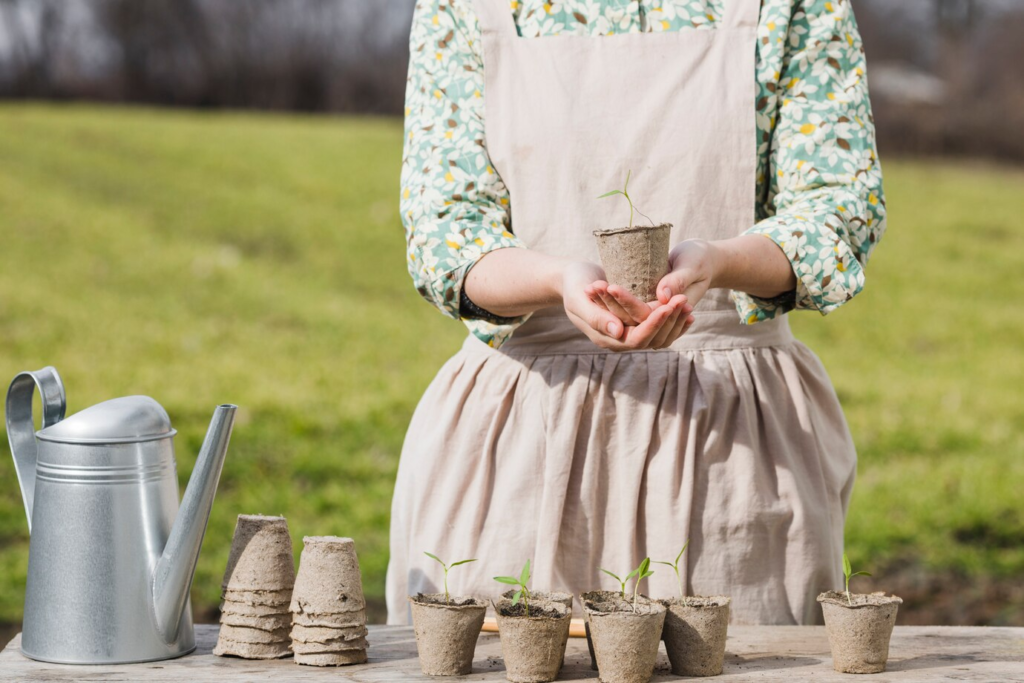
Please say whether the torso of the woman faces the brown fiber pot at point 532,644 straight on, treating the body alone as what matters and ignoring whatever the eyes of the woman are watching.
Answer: yes

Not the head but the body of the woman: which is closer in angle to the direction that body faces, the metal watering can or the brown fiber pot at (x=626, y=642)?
the brown fiber pot

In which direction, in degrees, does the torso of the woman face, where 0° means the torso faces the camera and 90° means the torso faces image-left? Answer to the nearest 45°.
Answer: approximately 0°

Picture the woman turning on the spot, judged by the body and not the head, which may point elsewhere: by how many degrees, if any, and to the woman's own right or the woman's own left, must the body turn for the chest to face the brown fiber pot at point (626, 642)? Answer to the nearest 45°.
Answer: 0° — they already face it

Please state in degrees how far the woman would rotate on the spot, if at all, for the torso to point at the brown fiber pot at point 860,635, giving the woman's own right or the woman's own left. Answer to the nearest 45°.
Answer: approximately 45° to the woman's own left

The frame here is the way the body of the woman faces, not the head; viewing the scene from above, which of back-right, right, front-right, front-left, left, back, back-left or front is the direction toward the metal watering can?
front-right
